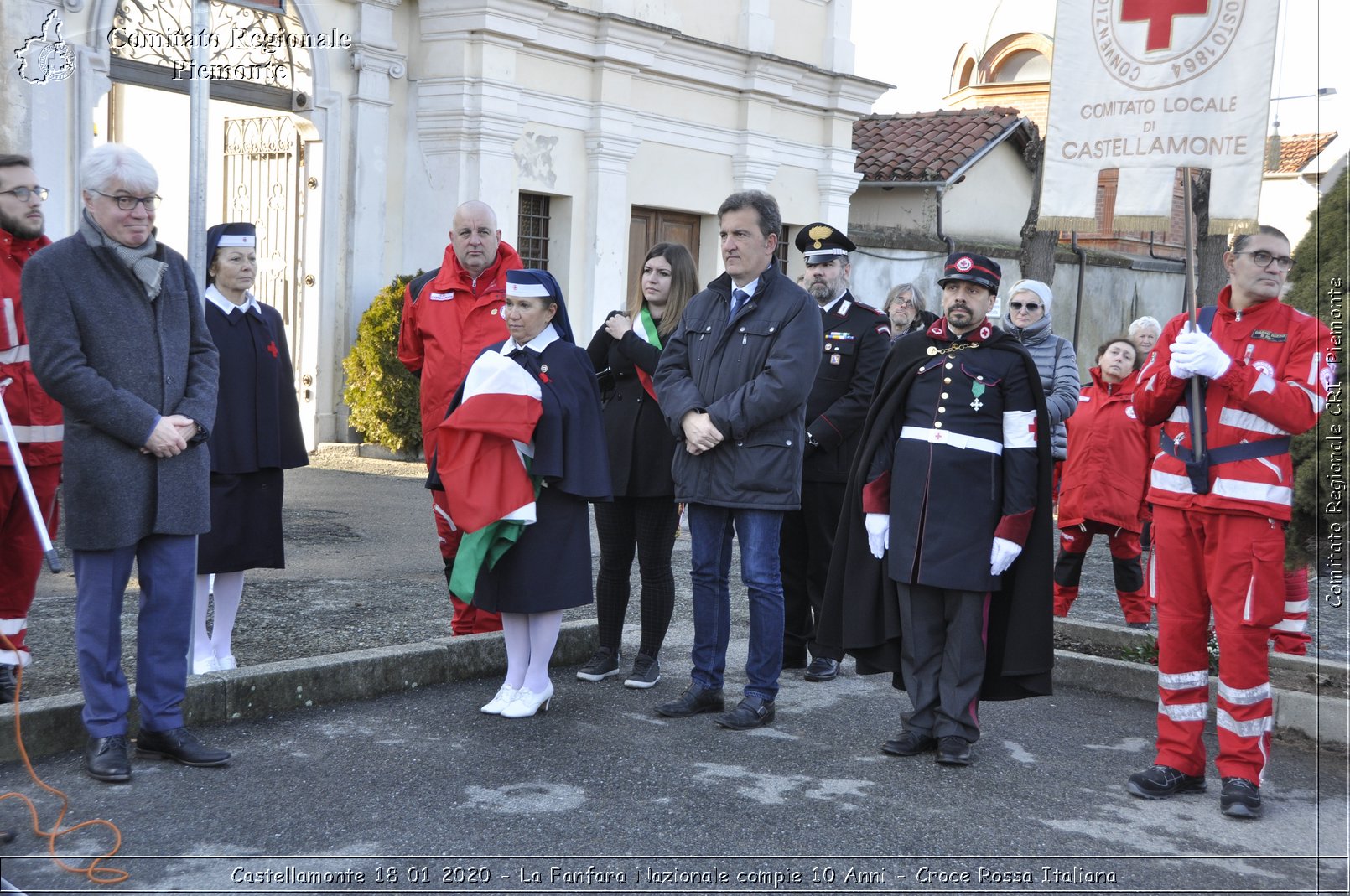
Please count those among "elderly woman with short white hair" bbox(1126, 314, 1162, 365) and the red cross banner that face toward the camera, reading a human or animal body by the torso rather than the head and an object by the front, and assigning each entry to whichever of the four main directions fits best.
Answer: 2

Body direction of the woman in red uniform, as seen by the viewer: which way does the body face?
toward the camera

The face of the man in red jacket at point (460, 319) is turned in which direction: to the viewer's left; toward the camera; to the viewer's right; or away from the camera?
toward the camera

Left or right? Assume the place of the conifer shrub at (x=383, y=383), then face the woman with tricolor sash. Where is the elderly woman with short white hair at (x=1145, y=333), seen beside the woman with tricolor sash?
left

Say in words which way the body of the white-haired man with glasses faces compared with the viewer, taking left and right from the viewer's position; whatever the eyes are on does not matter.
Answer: facing the viewer and to the right of the viewer

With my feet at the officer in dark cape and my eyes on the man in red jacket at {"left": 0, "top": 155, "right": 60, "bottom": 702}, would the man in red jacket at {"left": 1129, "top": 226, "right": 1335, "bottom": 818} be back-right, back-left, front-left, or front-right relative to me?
back-left

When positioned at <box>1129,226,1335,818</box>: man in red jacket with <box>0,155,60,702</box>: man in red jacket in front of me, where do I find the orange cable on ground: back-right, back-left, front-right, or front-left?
front-left

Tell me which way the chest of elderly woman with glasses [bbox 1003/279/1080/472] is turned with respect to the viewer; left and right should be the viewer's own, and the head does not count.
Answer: facing the viewer and to the left of the viewer

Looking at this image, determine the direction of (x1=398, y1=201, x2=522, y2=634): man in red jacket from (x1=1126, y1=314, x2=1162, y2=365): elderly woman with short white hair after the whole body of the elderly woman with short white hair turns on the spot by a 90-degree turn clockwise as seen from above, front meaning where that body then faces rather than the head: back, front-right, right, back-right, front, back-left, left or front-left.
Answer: front-left

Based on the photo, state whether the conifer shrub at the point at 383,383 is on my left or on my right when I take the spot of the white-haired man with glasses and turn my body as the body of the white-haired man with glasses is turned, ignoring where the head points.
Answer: on my left

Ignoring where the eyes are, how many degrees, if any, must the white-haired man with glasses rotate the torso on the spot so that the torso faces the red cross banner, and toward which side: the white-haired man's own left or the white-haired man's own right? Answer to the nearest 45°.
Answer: approximately 45° to the white-haired man's own left

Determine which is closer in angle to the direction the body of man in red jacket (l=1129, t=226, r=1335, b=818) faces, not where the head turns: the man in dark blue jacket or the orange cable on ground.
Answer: the orange cable on ground

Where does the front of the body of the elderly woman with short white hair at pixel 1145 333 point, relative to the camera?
toward the camera

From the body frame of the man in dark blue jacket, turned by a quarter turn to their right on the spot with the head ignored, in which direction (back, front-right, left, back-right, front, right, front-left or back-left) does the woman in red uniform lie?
right

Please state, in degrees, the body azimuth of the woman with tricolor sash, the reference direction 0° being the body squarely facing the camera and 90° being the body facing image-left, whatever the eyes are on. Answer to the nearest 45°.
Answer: approximately 45°

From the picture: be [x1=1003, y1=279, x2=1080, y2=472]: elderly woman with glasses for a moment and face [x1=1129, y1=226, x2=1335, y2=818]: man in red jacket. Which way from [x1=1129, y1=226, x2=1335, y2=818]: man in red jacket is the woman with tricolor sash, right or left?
right

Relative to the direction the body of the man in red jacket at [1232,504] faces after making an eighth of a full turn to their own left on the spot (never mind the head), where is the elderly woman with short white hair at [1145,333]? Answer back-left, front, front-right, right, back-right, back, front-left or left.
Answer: back

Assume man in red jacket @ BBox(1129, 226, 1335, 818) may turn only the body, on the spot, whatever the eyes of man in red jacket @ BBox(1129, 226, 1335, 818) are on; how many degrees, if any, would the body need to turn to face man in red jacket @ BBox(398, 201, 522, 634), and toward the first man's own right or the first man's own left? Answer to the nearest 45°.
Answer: approximately 45° to the first man's own right

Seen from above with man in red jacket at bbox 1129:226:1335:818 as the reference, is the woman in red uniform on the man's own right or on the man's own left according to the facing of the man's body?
on the man's own right
